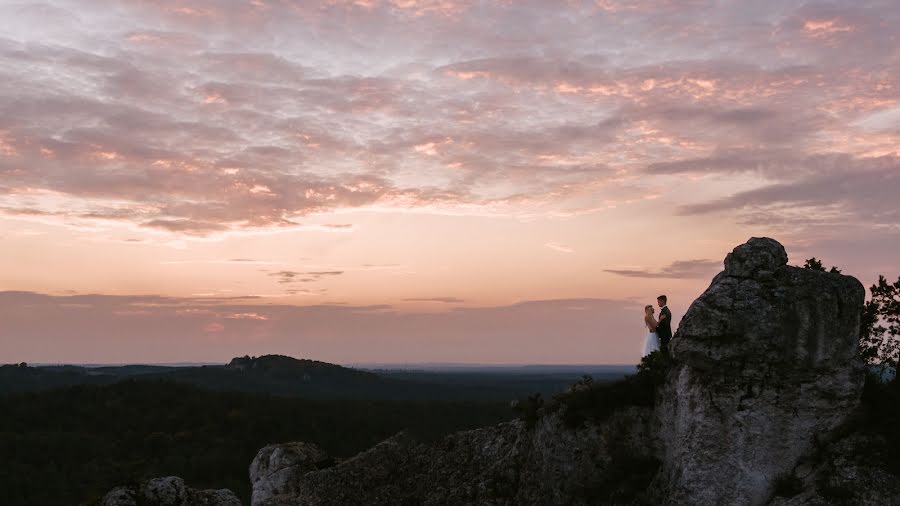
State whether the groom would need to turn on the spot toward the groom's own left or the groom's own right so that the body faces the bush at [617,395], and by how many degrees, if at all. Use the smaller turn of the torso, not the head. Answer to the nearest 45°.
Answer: approximately 45° to the groom's own left

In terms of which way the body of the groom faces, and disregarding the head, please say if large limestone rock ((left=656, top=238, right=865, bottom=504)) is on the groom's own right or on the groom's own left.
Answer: on the groom's own left

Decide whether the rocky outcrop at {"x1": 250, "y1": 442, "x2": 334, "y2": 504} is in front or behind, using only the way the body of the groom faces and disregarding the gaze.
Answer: in front

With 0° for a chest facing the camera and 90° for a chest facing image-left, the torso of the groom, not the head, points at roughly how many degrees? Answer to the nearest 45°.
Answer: approximately 90°
